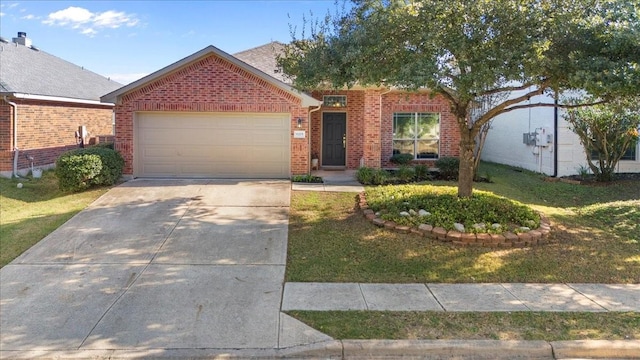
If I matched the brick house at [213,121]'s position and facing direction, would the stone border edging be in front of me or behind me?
in front

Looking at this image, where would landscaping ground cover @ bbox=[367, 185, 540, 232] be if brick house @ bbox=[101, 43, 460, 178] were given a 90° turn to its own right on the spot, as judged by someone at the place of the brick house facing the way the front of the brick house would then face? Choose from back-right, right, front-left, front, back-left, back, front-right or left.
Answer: back-left

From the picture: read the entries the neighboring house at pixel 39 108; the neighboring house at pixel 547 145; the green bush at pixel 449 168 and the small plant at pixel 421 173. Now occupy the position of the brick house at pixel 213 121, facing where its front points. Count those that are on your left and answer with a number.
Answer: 3

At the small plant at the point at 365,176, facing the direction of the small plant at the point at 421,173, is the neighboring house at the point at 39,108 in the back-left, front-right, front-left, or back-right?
back-left

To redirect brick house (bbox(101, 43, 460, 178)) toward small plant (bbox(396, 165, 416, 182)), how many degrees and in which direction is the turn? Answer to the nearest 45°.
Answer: approximately 90° to its left

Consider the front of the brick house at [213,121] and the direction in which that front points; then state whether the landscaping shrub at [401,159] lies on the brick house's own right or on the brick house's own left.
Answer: on the brick house's own left

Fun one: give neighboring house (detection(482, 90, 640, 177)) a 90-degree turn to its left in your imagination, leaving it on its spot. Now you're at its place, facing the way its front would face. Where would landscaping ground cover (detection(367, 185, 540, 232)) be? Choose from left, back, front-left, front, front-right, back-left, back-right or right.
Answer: back-right

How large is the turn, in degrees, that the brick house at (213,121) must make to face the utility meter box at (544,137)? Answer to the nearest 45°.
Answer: approximately 90° to its left

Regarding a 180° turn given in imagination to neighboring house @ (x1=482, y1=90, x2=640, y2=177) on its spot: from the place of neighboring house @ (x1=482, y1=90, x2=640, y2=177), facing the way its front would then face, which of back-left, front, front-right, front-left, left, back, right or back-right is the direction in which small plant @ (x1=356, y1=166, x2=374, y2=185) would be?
left

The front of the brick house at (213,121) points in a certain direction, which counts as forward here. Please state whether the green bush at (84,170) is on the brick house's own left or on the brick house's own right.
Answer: on the brick house's own right

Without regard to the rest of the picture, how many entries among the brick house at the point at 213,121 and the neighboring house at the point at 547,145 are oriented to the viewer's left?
0

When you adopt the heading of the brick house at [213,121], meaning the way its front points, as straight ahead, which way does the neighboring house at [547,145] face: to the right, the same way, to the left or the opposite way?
the same way

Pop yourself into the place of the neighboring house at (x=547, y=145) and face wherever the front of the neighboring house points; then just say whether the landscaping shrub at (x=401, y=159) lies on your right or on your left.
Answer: on your right

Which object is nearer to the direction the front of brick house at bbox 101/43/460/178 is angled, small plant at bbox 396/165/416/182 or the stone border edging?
the stone border edging

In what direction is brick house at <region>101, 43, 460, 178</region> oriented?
toward the camera

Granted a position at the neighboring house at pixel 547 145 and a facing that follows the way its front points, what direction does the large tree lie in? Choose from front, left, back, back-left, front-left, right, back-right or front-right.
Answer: front-right

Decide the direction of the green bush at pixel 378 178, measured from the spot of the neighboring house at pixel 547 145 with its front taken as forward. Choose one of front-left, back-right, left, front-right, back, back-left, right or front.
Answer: right

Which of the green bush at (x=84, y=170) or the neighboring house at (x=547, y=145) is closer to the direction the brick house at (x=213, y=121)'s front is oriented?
the green bush
